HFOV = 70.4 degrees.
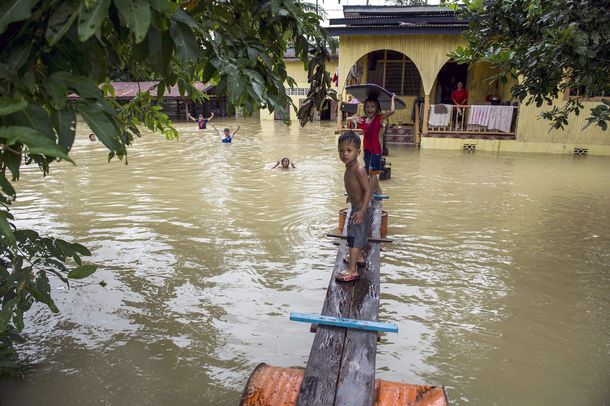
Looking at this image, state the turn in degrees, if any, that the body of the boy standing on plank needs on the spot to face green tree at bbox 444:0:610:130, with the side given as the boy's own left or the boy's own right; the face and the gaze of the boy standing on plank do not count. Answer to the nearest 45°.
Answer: approximately 180°

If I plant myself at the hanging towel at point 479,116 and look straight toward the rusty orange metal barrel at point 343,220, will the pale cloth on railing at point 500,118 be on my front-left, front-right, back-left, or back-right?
back-left

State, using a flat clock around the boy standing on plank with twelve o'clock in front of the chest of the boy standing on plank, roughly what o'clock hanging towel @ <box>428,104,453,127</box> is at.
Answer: The hanging towel is roughly at 5 o'clock from the boy standing on plank.

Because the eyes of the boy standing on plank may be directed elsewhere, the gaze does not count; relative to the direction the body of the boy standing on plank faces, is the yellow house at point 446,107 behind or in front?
behind

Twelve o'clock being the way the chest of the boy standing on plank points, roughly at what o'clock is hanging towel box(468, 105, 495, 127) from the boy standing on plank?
The hanging towel is roughly at 5 o'clock from the boy standing on plank.

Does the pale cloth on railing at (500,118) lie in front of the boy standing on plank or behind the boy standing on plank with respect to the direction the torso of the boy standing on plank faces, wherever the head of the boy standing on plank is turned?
behind

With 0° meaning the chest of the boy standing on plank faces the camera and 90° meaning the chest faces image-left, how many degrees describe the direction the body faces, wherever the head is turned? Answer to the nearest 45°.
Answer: approximately 45°
